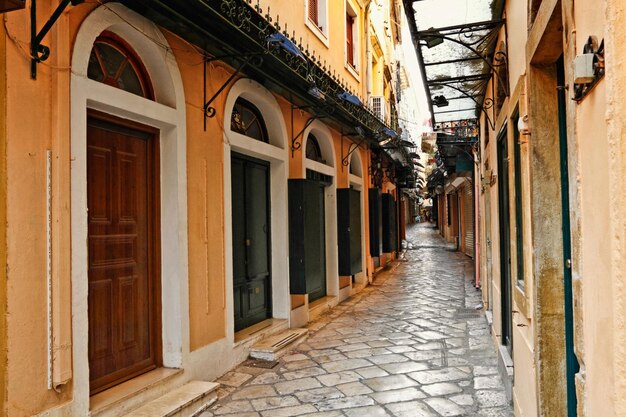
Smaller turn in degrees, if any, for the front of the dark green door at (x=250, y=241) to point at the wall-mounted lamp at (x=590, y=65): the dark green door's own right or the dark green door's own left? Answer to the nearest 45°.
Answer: approximately 45° to the dark green door's own right

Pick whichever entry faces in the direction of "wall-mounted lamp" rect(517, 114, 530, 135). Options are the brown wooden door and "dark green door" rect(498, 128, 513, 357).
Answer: the brown wooden door

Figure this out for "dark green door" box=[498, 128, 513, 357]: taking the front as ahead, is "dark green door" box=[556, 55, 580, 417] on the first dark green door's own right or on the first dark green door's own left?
on the first dark green door's own left

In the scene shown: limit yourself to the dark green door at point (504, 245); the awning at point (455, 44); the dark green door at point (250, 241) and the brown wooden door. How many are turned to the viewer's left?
2

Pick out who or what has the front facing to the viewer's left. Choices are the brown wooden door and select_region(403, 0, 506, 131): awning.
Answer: the awning

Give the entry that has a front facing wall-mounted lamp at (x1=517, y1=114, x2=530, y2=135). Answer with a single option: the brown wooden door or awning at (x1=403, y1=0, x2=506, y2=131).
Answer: the brown wooden door

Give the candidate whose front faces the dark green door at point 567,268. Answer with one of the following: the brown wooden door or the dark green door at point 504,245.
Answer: the brown wooden door

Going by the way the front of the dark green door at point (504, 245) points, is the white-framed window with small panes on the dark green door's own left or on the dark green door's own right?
on the dark green door's own right

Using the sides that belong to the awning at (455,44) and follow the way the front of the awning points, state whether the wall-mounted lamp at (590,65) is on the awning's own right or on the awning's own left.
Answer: on the awning's own left

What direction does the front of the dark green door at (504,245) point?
to the viewer's left

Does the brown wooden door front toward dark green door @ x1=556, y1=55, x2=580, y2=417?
yes

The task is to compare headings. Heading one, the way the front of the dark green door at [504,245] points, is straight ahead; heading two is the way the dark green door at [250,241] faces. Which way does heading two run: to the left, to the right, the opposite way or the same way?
the opposite way

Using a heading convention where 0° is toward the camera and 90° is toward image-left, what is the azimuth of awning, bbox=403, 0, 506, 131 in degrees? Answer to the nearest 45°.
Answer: approximately 90°

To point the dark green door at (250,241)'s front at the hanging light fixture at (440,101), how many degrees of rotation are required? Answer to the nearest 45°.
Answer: approximately 45° to its left

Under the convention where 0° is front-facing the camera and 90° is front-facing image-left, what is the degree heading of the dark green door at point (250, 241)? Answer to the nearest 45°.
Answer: approximately 315°
